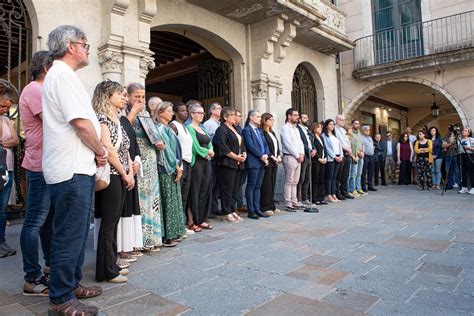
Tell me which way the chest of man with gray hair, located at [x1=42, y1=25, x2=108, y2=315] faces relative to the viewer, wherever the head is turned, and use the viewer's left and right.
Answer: facing to the right of the viewer

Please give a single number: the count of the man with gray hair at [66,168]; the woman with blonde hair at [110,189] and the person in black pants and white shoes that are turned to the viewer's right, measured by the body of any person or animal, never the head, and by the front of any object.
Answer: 2

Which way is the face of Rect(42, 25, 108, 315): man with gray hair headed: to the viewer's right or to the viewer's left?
to the viewer's right

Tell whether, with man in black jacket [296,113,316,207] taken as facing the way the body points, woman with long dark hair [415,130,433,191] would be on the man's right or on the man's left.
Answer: on the man's left

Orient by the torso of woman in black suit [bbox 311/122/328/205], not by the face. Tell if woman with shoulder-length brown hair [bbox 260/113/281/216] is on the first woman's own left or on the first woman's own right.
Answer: on the first woman's own right

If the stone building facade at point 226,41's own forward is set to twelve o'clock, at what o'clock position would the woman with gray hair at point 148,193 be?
The woman with gray hair is roughly at 2 o'clock from the stone building facade.

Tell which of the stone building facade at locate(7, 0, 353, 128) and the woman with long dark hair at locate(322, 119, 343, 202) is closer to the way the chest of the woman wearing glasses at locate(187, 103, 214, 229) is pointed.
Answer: the woman with long dark hair

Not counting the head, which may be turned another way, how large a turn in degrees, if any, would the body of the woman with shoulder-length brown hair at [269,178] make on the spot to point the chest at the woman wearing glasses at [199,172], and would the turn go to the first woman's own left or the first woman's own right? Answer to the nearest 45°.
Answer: approximately 90° to the first woman's own right

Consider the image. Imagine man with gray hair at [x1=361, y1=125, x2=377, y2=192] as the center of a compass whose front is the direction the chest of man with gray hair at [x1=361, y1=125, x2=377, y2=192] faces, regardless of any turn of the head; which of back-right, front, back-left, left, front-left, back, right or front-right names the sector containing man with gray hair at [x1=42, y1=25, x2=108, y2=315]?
front-right

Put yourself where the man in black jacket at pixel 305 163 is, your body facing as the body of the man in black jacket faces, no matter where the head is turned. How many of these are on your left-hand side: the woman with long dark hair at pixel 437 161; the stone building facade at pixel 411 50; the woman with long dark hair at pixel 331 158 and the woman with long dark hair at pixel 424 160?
4

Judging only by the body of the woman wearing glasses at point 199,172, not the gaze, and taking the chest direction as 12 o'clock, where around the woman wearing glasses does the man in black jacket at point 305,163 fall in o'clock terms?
The man in black jacket is roughly at 9 o'clock from the woman wearing glasses.
